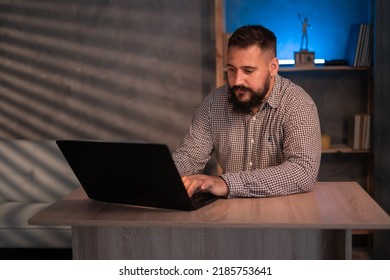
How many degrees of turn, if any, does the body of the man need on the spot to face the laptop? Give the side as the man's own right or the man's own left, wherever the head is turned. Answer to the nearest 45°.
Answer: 0° — they already face it

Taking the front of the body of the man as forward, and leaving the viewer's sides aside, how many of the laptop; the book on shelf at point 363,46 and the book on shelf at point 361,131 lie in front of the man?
1

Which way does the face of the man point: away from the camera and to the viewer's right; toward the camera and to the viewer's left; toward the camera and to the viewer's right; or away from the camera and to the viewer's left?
toward the camera and to the viewer's left

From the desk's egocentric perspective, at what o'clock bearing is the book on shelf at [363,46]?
The book on shelf is roughly at 1 o'clock from the desk.

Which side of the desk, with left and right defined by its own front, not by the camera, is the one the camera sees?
back

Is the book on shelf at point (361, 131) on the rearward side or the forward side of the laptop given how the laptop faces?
on the forward side

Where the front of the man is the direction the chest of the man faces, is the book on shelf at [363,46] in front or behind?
behind

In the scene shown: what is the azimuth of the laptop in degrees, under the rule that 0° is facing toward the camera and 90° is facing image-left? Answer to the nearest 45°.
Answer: approximately 225°

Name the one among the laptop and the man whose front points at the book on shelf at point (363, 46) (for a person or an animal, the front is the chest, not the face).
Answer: the laptop

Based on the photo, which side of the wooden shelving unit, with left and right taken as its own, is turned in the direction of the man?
front

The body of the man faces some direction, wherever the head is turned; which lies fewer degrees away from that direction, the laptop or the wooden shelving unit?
the laptop
